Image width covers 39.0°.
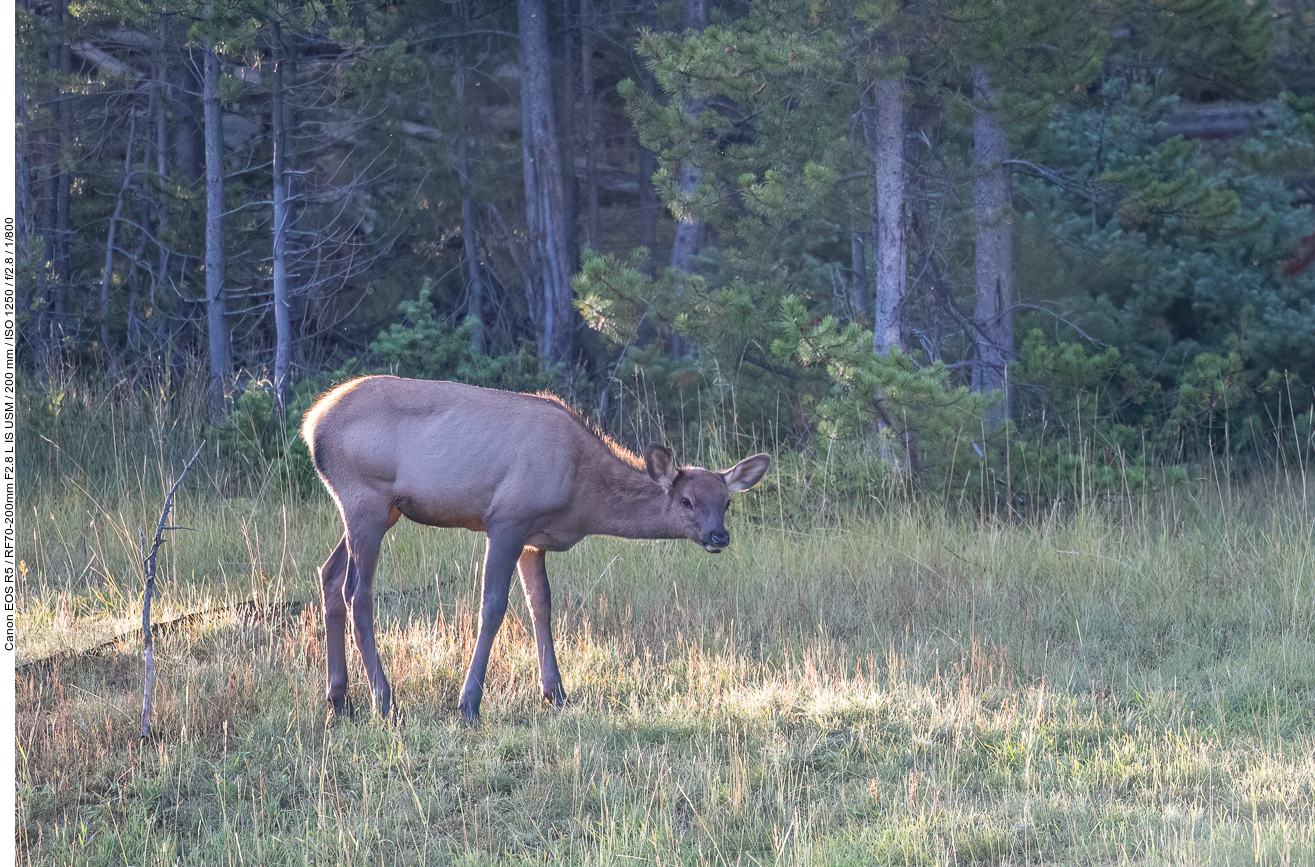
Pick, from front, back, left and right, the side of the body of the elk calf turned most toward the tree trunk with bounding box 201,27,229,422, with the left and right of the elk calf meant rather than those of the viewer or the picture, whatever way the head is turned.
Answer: left

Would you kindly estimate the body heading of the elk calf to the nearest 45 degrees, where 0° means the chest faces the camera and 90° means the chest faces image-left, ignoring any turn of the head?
approximately 270°

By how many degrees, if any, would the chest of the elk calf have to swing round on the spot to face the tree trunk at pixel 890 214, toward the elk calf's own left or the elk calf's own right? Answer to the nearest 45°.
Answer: approximately 45° to the elk calf's own left

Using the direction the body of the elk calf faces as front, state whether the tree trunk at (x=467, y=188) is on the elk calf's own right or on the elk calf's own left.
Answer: on the elk calf's own left

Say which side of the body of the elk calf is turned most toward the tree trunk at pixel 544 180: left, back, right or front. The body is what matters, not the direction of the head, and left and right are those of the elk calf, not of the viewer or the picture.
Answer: left
